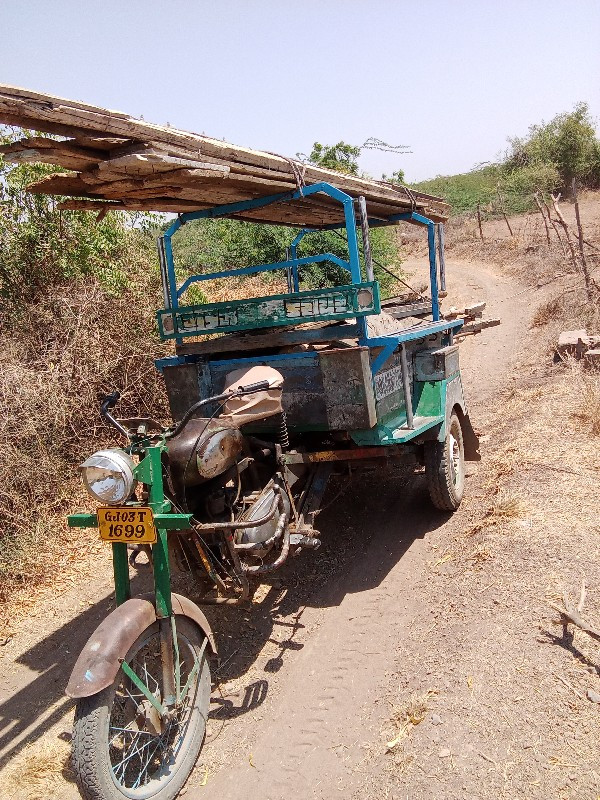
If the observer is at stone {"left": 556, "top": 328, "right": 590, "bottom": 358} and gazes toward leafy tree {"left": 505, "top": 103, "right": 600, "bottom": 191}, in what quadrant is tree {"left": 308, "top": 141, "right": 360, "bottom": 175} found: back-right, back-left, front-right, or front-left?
front-left

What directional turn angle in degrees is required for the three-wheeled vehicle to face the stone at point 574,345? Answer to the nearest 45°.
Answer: approximately 180°

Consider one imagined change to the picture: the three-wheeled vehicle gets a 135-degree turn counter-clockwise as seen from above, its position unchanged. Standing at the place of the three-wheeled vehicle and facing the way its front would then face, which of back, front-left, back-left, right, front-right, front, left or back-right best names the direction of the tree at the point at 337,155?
left

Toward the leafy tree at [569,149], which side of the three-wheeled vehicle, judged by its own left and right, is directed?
back

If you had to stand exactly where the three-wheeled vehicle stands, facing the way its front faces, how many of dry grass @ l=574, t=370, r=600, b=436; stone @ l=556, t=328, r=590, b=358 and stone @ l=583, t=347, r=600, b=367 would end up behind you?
3

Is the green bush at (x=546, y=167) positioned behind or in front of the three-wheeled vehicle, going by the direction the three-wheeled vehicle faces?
behind

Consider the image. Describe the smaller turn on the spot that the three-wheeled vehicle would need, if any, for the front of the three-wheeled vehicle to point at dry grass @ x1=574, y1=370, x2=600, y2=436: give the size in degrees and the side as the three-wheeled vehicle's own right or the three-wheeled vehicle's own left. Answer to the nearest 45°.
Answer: approximately 180°

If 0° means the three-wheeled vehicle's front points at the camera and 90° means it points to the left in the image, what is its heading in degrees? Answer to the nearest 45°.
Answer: approximately 45°

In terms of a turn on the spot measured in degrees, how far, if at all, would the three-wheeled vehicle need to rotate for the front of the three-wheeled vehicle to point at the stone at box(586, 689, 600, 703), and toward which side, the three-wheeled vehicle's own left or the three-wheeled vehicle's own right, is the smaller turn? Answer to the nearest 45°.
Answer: approximately 90° to the three-wheeled vehicle's own left

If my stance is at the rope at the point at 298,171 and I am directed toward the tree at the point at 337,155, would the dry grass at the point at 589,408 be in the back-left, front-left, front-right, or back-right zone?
front-right
